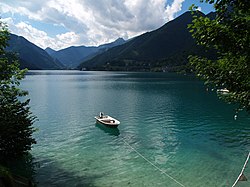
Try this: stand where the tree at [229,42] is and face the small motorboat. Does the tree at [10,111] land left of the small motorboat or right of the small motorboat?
left

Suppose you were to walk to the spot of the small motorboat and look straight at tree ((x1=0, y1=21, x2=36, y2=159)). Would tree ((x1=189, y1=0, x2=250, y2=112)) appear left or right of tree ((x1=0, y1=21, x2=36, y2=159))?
left

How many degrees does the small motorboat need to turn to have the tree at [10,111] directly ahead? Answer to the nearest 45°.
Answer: approximately 90° to its right

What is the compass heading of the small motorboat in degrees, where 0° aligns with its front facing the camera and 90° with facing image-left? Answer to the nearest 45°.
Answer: approximately 315°

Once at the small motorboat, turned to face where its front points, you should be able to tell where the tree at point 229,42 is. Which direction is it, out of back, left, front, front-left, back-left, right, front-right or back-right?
front-right
